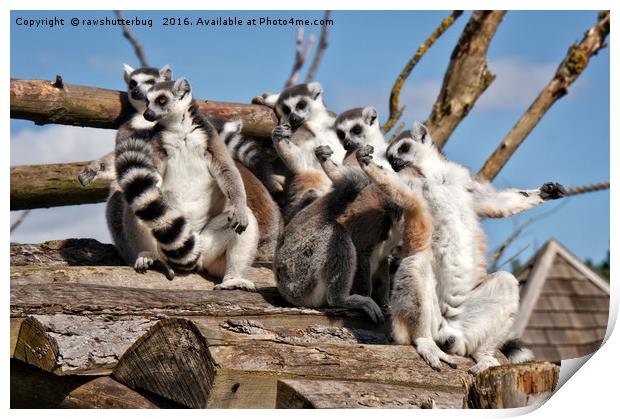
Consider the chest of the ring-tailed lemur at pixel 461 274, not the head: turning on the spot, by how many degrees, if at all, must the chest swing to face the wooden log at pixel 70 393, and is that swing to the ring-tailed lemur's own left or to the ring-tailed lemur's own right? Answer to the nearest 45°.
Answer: approximately 45° to the ring-tailed lemur's own right

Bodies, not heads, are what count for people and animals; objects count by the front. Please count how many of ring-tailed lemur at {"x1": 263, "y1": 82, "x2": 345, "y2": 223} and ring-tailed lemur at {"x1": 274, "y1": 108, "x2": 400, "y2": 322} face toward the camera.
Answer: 1

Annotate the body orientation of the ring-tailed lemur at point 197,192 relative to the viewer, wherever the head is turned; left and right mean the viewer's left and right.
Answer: facing the viewer and to the left of the viewer

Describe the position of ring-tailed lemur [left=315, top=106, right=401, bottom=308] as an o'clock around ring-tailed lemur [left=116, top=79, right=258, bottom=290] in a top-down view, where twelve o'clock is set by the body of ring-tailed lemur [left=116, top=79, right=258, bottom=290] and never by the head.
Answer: ring-tailed lemur [left=315, top=106, right=401, bottom=308] is roughly at 8 o'clock from ring-tailed lemur [left=116, top=79, right=258, bottom=290].
